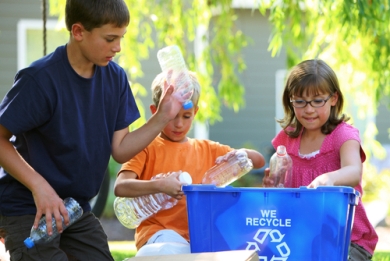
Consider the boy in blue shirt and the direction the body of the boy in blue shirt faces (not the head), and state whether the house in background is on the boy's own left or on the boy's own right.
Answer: on the boy's own left

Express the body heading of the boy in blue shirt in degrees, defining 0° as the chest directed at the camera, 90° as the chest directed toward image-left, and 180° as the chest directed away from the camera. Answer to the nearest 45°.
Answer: approximately 315°

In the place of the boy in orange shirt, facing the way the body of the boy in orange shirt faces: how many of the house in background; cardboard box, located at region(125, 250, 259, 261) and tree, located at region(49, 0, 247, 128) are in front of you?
1

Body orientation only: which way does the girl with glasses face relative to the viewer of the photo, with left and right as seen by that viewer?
facing the viewer and to the left of the viewer

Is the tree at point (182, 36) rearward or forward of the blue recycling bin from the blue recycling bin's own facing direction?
rearward

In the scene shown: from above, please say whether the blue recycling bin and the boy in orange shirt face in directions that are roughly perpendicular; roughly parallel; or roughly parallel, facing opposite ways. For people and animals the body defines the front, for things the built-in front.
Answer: roughly parallel

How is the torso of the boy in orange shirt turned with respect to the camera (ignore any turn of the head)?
toward the camera

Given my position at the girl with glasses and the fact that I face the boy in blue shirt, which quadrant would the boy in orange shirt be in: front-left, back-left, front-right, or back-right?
front-right

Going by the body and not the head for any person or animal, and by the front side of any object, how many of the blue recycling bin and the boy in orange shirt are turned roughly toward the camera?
2

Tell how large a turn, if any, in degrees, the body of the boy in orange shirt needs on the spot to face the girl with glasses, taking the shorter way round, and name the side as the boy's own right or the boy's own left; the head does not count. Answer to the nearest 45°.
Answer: approximately 90° to the boy's own left

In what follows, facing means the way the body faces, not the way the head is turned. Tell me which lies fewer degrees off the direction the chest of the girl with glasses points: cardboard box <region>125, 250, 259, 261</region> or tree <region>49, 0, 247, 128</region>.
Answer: the cardboard box

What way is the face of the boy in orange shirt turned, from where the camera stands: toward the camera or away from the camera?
toward the camera

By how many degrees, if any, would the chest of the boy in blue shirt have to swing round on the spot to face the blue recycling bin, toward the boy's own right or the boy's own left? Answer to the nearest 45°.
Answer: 0° — they already face it

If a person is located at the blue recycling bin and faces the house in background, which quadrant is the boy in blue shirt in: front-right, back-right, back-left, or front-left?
front-left
